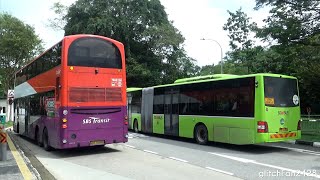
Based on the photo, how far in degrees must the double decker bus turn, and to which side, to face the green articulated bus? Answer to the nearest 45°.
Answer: approximately 135° to its right

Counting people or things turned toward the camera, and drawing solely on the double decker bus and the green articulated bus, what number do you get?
0

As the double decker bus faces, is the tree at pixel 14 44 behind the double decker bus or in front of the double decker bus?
in front

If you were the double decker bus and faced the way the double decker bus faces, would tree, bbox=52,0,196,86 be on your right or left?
on your right

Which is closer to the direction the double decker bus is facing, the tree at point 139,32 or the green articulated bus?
the tree

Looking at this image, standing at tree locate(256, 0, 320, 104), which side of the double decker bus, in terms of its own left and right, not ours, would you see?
right

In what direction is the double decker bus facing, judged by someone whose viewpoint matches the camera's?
facing away from the viewer and to the left of the viewer
